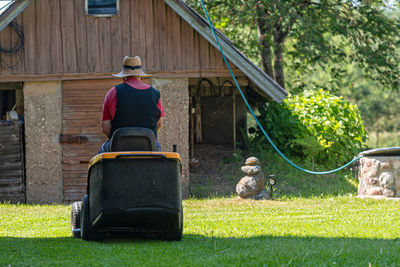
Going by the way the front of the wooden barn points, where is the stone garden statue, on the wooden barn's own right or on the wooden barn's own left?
on the wooden barn's own left

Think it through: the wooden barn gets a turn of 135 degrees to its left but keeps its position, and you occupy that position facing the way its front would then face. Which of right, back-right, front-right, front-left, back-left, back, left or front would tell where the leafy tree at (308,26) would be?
front

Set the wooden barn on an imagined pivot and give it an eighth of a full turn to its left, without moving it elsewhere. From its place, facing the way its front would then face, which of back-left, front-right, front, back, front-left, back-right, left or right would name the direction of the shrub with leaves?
front-left

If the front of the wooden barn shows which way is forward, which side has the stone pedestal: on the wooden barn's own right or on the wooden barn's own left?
on the wooden barn's own left

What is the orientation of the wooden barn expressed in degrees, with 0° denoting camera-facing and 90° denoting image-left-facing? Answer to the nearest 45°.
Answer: approximately 0°
